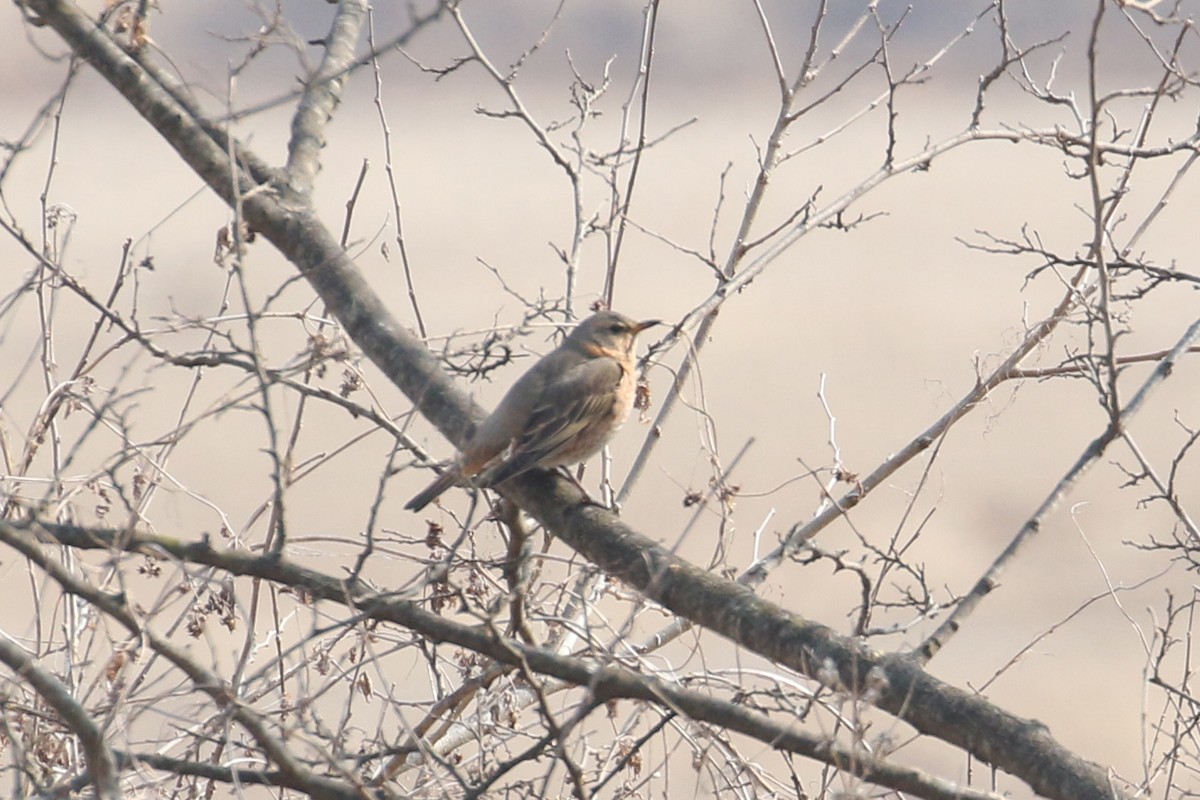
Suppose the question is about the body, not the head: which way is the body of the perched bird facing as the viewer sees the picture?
to the viewer's right
